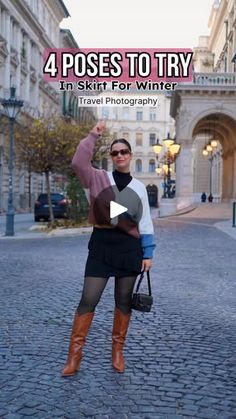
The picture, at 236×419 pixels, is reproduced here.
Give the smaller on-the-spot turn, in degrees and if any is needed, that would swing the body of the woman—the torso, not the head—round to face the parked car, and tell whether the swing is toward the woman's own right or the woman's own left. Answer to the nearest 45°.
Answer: approximately 180°

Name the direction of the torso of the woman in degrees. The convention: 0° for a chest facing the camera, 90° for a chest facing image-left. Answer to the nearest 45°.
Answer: approximately 0°

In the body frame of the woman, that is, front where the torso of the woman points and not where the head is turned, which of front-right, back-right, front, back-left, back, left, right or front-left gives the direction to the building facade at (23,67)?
back
